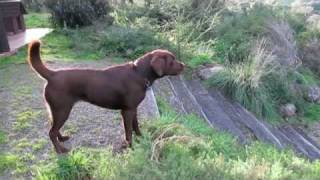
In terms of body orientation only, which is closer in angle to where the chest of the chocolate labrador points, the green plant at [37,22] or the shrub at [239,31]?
the shrub

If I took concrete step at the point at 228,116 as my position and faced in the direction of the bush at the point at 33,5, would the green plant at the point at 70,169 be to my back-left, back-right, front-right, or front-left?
back-left

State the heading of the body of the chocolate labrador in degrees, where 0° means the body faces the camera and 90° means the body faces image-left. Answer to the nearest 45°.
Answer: approximately 270°

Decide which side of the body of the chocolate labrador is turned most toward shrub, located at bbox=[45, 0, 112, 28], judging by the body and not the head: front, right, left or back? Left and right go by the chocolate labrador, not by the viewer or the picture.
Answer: left

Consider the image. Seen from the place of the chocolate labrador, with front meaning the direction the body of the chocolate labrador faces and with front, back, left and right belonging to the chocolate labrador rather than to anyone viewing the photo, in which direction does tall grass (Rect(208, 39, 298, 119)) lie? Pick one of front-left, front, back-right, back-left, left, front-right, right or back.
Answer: front-left

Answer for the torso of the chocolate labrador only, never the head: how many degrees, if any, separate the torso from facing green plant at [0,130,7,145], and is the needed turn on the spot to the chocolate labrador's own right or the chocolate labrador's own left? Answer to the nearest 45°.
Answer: approximately 180°
